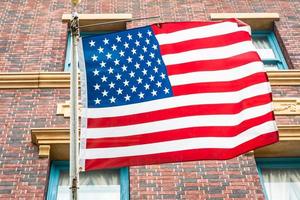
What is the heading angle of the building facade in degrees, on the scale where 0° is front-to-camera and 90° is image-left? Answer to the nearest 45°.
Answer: approximately 0°

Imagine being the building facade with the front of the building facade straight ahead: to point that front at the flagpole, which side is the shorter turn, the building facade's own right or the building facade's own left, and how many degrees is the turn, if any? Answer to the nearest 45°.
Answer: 0° — it already faces it
